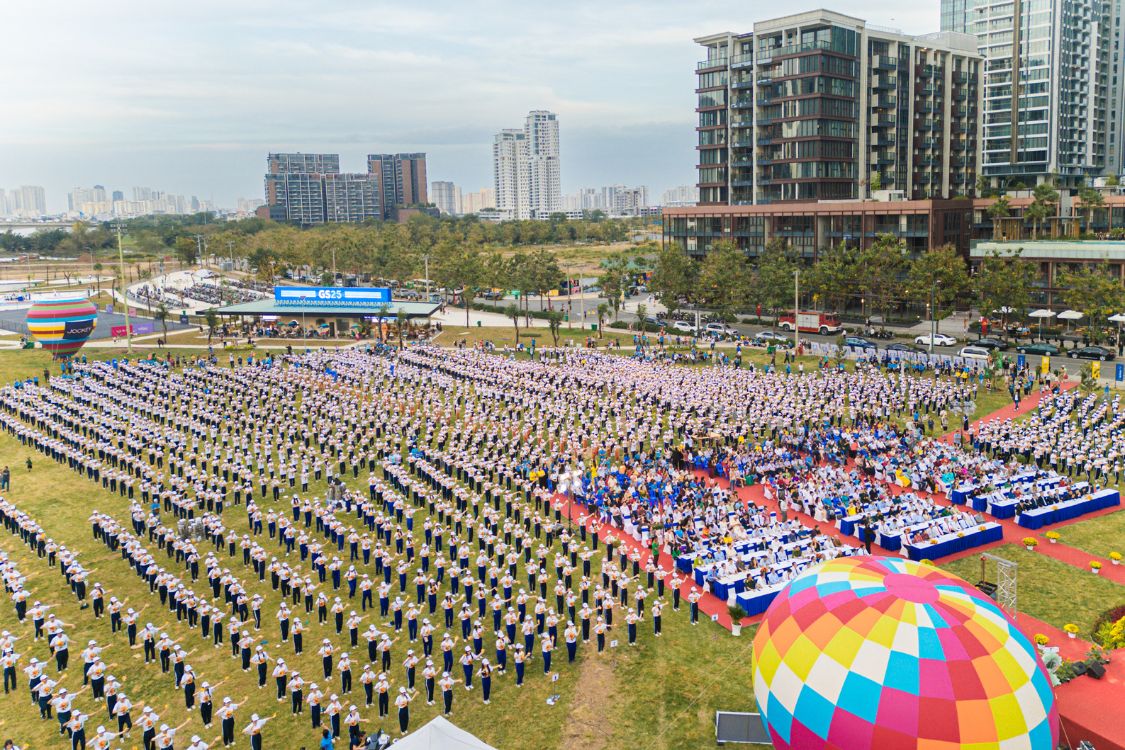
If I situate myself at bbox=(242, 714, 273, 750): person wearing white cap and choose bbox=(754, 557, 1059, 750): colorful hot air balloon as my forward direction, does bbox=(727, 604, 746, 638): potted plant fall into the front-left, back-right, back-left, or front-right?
front-left

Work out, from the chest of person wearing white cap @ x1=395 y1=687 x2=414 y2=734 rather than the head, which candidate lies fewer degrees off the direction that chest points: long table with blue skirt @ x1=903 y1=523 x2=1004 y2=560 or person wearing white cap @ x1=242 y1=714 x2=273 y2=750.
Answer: the long table with blue skirt

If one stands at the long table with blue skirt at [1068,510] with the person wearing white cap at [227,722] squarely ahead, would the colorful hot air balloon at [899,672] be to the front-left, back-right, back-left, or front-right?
front-left

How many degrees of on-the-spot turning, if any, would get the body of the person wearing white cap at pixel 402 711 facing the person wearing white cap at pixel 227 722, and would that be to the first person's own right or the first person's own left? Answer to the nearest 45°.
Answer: approximately 135° to the first person's own right
